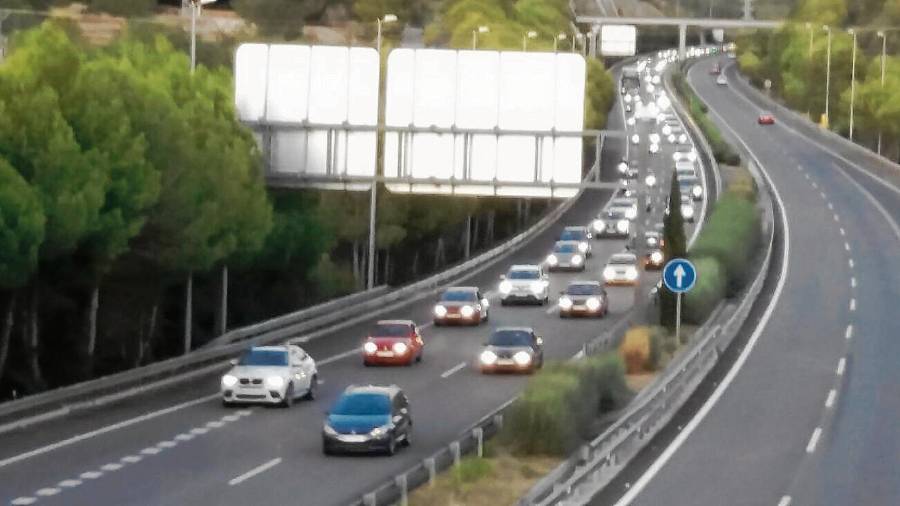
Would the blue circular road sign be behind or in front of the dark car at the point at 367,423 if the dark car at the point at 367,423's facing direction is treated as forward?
behind

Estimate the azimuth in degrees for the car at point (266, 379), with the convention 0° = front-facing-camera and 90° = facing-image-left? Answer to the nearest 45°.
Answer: approximately 45°

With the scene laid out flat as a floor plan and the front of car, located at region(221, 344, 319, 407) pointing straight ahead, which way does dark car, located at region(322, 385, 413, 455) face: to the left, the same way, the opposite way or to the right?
the same way

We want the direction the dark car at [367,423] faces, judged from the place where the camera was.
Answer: facing the viewer and to the left of the viewer

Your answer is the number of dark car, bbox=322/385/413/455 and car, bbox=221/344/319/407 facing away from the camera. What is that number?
0

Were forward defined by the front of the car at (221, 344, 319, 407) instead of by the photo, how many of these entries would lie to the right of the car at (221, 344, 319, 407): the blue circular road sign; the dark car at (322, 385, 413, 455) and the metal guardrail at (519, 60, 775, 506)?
0

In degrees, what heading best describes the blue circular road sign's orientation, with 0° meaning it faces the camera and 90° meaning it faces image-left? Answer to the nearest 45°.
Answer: approximately 0°

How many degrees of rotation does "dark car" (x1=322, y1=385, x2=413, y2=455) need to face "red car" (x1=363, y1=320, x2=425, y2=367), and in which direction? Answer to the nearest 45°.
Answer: approximately 135° to its right

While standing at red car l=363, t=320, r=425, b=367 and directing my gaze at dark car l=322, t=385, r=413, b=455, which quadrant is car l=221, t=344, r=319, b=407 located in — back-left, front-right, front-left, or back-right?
front-right

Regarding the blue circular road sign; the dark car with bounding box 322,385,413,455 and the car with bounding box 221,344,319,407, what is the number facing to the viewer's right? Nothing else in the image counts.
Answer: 0

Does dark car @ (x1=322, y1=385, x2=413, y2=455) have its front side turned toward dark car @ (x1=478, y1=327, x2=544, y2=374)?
no

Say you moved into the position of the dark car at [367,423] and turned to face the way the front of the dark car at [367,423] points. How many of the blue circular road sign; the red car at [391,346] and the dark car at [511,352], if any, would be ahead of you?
0
